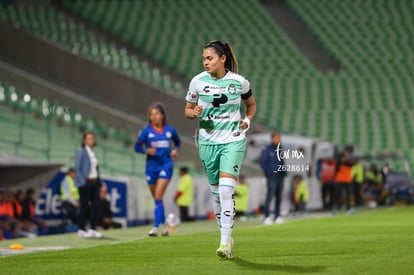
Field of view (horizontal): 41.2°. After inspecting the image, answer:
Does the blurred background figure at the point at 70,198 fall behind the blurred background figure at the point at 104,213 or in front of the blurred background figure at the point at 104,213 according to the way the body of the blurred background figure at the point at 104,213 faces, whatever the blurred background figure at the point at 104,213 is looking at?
behind

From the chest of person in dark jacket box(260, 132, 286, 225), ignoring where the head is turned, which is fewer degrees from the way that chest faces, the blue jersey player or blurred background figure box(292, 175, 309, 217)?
the blue jersey player

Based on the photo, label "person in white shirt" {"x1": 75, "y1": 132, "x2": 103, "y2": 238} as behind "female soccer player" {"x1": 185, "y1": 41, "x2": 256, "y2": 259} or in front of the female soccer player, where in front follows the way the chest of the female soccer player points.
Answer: behind

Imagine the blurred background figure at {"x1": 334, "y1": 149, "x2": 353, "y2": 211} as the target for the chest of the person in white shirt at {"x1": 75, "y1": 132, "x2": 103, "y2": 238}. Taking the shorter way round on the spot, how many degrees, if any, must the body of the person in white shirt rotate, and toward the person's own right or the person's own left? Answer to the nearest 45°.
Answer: approximately 90° to the person's own left

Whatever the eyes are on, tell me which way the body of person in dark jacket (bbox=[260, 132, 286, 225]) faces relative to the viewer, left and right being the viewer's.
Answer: facing the viewer and to the right of the viewer

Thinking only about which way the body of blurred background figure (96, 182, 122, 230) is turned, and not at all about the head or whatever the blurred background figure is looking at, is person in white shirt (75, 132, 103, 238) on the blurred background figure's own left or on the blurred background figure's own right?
on the blurred background figure's own right

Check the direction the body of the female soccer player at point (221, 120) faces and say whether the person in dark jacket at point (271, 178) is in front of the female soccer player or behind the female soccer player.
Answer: behind

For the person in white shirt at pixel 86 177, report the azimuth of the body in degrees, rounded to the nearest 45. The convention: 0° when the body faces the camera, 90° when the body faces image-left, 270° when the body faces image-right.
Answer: approximately 315°
